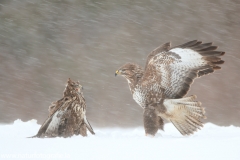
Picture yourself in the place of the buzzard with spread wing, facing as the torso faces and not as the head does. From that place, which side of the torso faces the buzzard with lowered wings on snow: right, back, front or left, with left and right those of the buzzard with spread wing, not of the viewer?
front

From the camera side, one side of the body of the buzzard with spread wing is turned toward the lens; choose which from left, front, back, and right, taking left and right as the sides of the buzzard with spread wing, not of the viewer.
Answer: left
